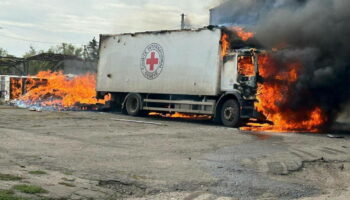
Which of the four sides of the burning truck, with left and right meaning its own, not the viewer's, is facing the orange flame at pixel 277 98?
front

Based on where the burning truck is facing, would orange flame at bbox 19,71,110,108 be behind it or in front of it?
behind

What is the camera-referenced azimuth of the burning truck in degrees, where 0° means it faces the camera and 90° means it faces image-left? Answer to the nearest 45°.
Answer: approximately 315°
